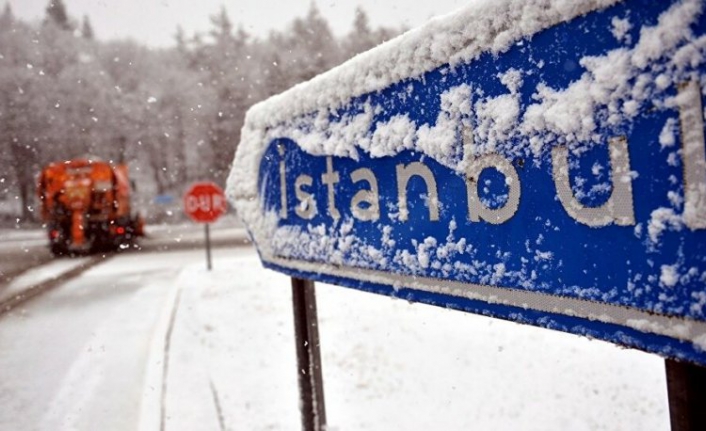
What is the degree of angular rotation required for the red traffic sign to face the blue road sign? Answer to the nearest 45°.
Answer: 0° — it already faces it

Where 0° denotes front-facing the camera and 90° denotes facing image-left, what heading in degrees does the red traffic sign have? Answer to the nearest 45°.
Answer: approximately 0°

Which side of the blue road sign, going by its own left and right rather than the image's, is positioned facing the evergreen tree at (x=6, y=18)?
right

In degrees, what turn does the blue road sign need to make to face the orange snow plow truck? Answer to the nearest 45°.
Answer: approximately 90° to its right

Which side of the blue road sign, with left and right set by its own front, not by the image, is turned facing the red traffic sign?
right

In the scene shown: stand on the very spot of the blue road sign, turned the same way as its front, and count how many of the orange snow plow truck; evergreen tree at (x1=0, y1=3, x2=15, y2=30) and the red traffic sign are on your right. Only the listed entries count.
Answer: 3
